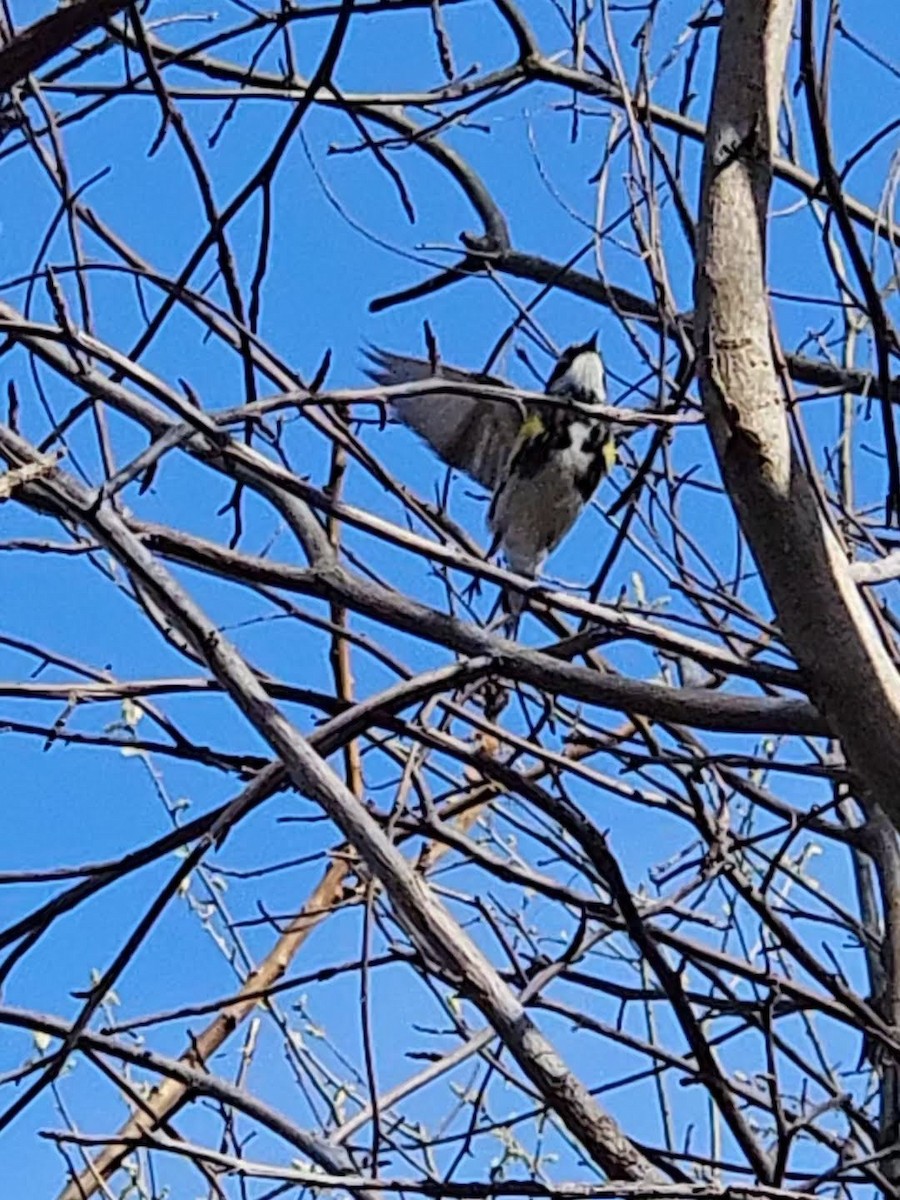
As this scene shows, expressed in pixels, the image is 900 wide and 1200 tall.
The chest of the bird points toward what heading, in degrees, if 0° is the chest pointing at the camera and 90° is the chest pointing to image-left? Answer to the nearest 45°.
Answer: approximately 315°
